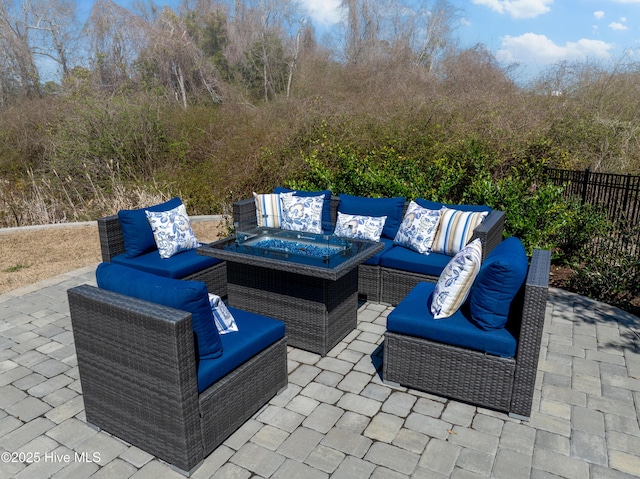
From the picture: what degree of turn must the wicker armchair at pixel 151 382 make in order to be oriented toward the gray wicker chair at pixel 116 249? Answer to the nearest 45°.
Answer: approximately 45° to its left

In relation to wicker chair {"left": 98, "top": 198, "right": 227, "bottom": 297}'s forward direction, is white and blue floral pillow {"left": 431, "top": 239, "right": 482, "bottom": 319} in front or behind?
in front

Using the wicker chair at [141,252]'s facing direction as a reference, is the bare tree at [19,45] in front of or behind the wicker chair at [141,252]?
behind

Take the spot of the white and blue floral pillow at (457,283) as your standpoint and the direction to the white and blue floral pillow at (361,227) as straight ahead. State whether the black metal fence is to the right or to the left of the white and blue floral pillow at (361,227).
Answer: right

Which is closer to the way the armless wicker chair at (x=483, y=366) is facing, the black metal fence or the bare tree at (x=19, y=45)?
the bare tree

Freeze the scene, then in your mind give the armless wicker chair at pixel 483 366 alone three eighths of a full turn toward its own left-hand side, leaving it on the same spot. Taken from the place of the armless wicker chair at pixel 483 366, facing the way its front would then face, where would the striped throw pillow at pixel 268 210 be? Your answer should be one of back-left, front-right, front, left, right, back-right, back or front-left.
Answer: back

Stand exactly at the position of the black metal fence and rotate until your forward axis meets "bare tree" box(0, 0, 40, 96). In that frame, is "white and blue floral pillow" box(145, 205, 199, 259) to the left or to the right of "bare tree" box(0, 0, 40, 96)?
left

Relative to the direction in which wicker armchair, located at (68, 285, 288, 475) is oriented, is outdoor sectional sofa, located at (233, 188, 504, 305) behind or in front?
in front

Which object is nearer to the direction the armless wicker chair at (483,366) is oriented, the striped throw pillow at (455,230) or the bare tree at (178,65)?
the bare tree

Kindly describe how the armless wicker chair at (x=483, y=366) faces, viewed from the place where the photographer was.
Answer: facing to the left of the viewer

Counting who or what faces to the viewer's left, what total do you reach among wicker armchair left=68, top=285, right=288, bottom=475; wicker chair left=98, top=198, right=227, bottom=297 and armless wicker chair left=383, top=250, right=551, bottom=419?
1

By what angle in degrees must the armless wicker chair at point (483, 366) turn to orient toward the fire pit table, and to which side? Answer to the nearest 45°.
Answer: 0° — it already faces it

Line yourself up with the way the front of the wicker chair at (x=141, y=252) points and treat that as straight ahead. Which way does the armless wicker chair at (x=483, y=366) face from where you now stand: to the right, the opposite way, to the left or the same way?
the opposite way

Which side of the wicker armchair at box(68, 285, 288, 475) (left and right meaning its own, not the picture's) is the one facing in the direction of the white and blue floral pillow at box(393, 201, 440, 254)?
front

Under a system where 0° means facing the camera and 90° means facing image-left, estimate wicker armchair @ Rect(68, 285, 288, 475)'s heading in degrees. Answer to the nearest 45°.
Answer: approximately 225°

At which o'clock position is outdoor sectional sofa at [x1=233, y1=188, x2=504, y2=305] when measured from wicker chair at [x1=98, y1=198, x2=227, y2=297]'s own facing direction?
The outdoor sectional sofa is roughly at 11 o'clock from the wicker chair.

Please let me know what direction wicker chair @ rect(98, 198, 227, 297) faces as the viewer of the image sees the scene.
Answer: facing the viewer and to the right of the viewer

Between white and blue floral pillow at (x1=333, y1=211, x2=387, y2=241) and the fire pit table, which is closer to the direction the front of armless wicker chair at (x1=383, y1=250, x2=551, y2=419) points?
the fire pit table
